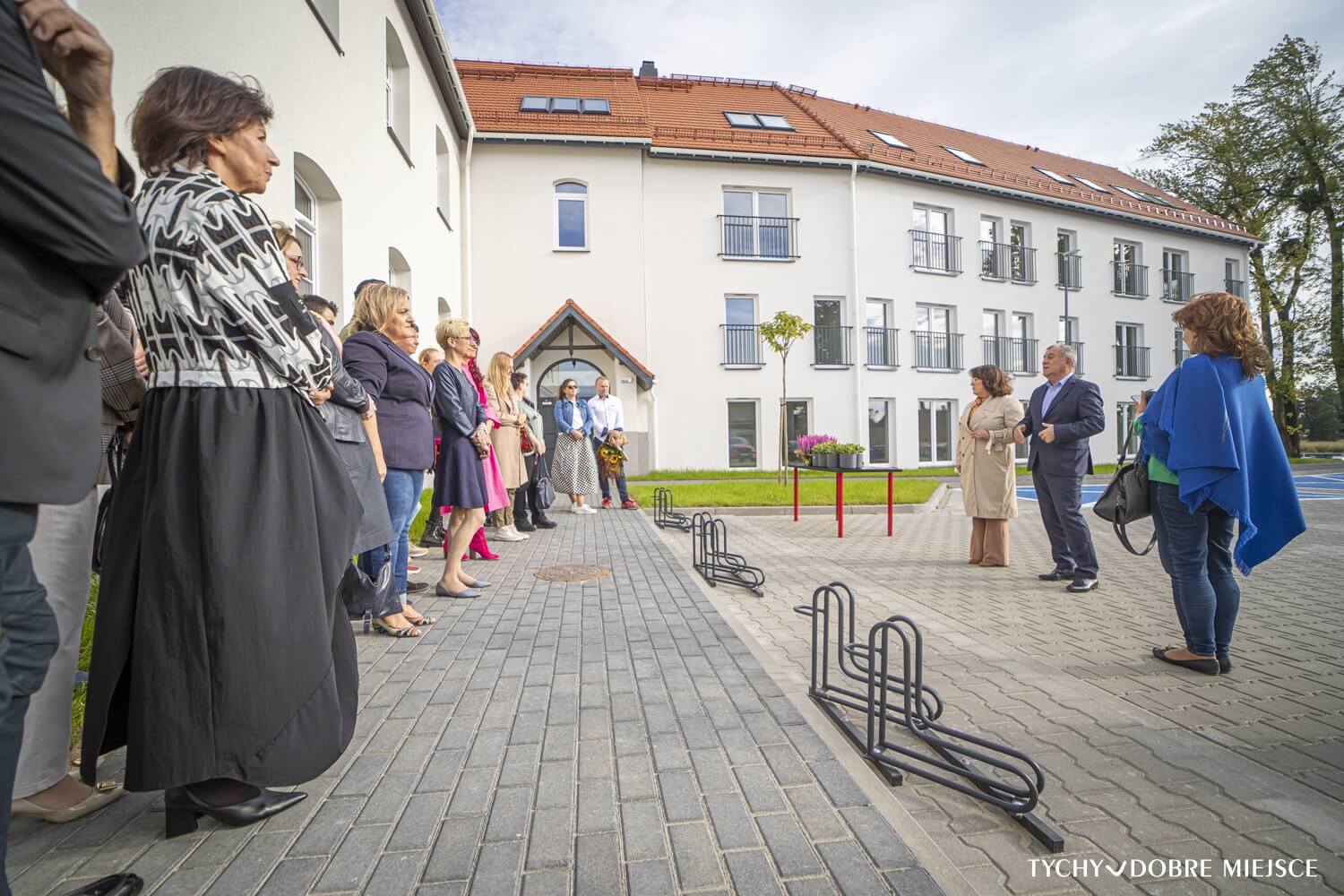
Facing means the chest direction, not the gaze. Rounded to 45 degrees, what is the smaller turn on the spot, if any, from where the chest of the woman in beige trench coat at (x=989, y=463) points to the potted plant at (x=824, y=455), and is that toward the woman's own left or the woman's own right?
approximately 90° to the woman's own right

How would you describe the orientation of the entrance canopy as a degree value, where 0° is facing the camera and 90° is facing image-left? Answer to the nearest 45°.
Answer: approximately 0°

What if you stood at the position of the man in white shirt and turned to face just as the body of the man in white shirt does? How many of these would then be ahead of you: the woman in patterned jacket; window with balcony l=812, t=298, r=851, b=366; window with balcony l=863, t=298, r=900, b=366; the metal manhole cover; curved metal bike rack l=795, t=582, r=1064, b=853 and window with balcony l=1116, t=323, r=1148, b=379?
3

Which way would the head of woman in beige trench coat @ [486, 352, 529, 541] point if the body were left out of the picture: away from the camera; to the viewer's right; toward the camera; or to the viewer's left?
to the viewer's right

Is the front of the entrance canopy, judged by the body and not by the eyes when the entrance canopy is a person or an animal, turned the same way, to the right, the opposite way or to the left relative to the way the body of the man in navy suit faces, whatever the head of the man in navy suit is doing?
to the left

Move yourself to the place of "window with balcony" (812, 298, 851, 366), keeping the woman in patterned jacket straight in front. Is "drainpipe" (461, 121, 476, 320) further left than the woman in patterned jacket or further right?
right

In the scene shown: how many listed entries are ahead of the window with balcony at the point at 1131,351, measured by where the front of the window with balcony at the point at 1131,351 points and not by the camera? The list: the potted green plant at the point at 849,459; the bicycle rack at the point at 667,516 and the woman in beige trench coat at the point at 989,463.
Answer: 3

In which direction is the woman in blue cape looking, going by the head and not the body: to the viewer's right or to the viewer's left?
to the viewer's left
